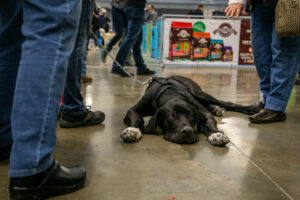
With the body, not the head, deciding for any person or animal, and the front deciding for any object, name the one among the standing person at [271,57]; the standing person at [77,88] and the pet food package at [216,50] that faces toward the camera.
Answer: the pet food package

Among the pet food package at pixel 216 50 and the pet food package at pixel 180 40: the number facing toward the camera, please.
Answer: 2

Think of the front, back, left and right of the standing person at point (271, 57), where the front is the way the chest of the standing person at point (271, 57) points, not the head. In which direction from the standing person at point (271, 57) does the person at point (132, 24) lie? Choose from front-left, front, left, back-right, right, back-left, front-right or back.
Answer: front-right

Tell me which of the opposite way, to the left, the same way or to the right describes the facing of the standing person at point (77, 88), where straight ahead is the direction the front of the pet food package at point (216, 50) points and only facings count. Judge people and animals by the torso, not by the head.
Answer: to the left

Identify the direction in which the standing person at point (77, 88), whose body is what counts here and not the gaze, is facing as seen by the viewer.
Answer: to the viewer's right

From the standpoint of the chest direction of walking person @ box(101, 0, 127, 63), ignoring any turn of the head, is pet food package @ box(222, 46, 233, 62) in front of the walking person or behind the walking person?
in front

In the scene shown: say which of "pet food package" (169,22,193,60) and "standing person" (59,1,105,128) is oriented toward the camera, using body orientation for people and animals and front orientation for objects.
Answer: the pet food package

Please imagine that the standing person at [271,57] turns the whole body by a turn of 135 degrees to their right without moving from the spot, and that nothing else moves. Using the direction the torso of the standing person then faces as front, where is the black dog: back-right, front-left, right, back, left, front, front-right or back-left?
back
